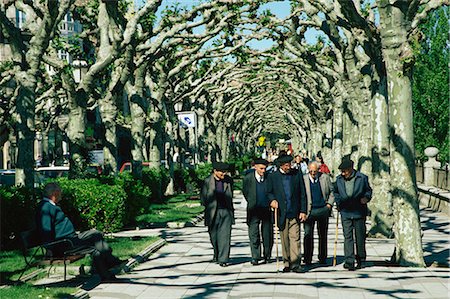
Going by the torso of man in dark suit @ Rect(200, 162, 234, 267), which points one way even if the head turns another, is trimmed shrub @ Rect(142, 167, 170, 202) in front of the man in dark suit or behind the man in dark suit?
behind

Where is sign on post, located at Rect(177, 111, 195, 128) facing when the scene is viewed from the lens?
facing the viewer

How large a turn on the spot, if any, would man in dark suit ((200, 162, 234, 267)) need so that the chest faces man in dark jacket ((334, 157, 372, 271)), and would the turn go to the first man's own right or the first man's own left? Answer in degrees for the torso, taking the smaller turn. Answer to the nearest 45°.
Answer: approximately 45° to the first man's own left

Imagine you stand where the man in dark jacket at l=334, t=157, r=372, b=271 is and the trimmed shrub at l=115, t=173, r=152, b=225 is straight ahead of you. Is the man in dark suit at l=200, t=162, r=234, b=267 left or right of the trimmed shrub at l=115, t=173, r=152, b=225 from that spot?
left

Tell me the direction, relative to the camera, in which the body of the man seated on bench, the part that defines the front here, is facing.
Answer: to the viewer's right

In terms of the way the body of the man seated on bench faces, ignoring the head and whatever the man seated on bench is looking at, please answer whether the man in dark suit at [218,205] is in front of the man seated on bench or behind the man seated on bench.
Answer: in front

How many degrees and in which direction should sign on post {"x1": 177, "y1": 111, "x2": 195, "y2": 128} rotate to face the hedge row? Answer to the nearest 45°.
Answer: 0° — it already faces it

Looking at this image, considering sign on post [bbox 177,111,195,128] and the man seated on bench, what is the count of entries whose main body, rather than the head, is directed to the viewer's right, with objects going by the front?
1

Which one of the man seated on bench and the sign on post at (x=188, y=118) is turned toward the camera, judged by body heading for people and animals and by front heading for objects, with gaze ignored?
the sign on post

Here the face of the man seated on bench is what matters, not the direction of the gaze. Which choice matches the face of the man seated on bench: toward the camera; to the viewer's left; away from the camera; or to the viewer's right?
to the viewer's right

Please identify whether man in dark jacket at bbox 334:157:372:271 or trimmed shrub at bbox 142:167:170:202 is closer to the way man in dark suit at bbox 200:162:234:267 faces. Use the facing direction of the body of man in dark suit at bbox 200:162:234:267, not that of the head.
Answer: the man in dark jacket

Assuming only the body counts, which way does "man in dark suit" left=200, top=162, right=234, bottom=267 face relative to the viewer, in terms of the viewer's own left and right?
facing the viewer and to the right of the viewer

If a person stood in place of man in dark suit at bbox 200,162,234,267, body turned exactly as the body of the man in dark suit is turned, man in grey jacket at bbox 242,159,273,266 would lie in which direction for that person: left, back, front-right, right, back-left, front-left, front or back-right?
front-left
